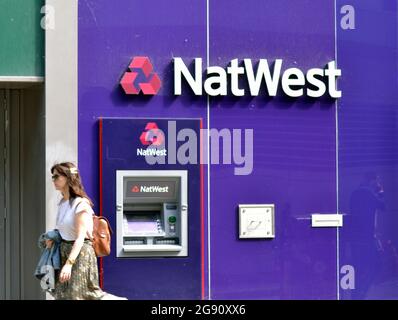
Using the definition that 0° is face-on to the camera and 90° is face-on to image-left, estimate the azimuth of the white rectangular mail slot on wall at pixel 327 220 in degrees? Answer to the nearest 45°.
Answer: approximately 0°

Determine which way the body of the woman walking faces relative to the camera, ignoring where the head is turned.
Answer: to the viewer's left

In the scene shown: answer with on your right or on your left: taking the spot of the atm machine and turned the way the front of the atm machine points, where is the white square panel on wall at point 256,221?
on your left

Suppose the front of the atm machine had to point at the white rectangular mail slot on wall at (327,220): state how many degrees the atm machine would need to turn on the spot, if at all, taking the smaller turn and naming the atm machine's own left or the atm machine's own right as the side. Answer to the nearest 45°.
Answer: approximately 90° to the atm machine's own left

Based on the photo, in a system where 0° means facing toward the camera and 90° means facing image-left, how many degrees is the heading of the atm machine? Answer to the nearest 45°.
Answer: approximately 0°

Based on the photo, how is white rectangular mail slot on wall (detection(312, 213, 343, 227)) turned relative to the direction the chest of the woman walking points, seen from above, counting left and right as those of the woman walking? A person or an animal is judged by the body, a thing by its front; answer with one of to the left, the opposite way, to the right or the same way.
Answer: to the left

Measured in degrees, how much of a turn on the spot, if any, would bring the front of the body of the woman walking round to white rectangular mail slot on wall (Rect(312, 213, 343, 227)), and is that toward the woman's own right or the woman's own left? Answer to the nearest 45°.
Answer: approximately 135° to the woman's own right

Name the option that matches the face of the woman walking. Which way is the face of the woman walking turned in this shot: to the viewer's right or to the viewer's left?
to the viewer's left

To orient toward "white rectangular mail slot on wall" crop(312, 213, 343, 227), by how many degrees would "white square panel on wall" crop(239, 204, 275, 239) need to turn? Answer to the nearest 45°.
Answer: approximately 90° to its left

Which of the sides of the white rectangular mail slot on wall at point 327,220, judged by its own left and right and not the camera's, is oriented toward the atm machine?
right

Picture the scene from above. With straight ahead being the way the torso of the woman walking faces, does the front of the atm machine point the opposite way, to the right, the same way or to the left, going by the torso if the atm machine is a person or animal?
to the left
